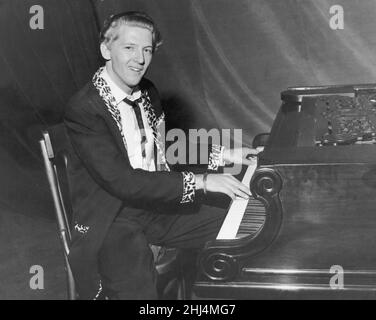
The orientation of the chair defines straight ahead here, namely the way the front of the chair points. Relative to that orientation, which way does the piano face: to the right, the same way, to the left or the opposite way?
the opposite way

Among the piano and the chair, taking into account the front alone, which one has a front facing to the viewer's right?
the chair

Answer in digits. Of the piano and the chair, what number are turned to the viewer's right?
1

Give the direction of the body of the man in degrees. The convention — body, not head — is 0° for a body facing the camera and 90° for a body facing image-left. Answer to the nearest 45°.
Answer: approximately 315°

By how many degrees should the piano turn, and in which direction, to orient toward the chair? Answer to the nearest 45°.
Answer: approximately 45° to its right

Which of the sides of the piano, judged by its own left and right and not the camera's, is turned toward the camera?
left

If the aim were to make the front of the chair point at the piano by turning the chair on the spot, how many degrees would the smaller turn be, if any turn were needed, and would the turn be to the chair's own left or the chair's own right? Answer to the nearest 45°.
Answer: approximately 45° to the chair's own right

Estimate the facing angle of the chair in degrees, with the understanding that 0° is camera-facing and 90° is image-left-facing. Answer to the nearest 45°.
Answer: approximately 270°
